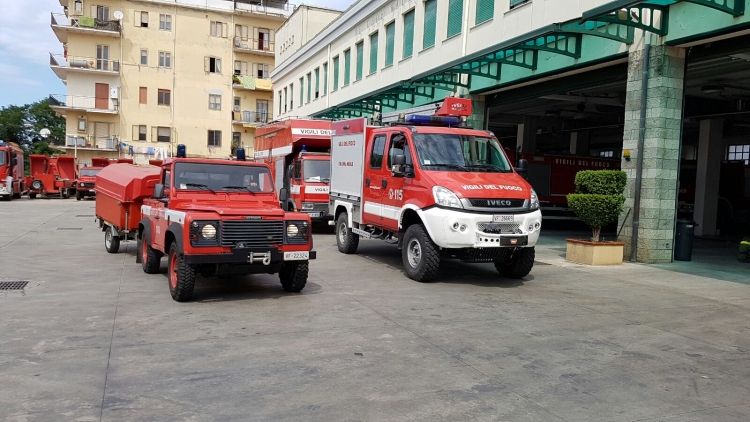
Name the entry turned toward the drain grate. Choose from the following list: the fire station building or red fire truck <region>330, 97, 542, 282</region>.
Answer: the fire station building

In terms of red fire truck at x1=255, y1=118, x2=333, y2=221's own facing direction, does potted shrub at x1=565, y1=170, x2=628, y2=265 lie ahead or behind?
ahead

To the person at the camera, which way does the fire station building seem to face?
facing the viewer and to the left of the viewer

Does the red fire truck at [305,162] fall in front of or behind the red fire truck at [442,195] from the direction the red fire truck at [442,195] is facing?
behind

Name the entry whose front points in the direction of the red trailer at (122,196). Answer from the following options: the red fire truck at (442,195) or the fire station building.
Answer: the fire station building

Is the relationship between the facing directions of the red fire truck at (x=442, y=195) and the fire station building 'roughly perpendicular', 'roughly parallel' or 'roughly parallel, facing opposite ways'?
roughly perpendicular

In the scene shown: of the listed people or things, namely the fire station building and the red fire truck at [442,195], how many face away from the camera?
0

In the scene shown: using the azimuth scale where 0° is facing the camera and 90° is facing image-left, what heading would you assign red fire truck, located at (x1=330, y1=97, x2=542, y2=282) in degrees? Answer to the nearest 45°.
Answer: approximately 315°

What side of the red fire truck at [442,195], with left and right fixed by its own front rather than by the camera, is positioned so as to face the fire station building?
left

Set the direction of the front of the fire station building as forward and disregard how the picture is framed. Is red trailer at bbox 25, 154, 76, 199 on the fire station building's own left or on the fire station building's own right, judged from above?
on the fire station building's own right

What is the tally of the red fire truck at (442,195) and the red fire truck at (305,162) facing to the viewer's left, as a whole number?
0

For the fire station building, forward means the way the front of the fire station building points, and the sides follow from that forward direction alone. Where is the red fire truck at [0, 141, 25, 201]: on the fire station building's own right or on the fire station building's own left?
on the fire station building's own right

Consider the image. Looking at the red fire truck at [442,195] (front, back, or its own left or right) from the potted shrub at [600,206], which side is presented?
left

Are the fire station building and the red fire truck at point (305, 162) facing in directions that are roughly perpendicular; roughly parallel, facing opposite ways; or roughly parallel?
roughly perpendicular
